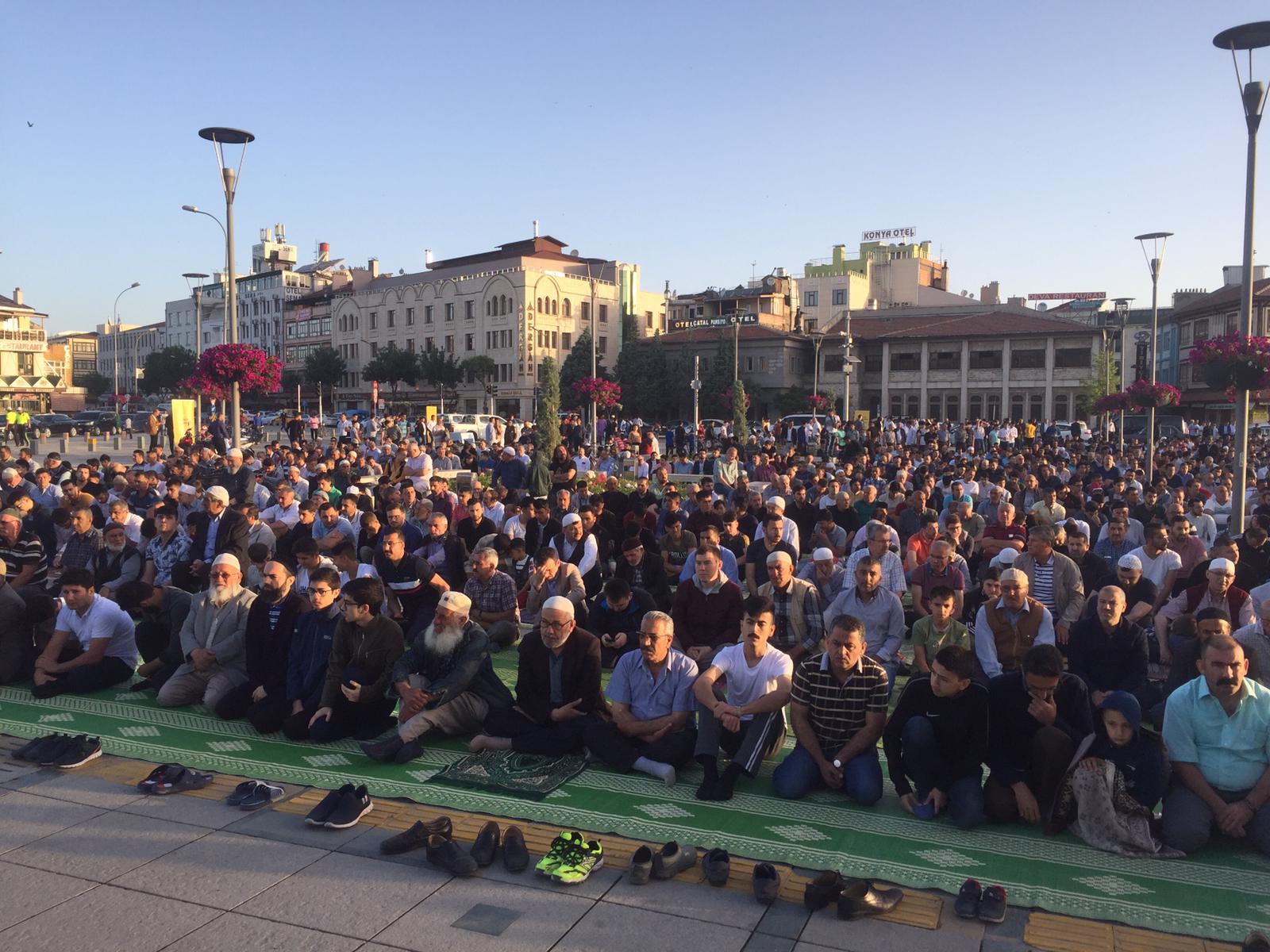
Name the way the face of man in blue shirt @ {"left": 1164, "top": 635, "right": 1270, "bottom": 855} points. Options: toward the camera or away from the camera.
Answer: toward the camera

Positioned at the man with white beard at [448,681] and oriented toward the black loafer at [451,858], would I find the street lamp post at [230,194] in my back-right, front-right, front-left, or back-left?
back-right

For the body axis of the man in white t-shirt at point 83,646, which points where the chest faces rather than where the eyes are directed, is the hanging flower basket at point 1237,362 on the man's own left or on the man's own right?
on the man's own left

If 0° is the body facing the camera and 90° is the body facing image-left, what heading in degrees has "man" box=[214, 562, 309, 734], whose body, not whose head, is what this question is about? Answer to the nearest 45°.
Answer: approximately 45°

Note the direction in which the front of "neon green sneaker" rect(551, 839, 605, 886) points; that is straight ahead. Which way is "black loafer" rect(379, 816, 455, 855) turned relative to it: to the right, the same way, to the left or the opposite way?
the same way

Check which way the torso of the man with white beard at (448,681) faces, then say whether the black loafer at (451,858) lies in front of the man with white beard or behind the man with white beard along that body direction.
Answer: in front

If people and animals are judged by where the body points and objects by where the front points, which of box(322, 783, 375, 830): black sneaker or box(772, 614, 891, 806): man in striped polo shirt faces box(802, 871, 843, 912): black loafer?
the man in striped polo shirt

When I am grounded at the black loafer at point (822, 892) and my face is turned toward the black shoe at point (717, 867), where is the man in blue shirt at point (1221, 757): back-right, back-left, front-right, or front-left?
back-right

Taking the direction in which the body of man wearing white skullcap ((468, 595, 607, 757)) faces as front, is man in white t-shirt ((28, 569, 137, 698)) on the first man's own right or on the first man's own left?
on the first man's own right

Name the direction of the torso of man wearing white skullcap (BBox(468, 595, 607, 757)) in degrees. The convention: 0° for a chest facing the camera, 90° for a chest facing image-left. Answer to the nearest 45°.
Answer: approximately 45°

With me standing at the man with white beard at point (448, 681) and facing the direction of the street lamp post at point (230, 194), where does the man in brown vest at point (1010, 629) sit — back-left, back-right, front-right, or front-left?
back-right

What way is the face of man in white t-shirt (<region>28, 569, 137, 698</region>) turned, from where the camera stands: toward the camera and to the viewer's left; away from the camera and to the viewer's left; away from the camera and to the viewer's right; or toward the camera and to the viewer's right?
toward the camera and to the viewer's left
